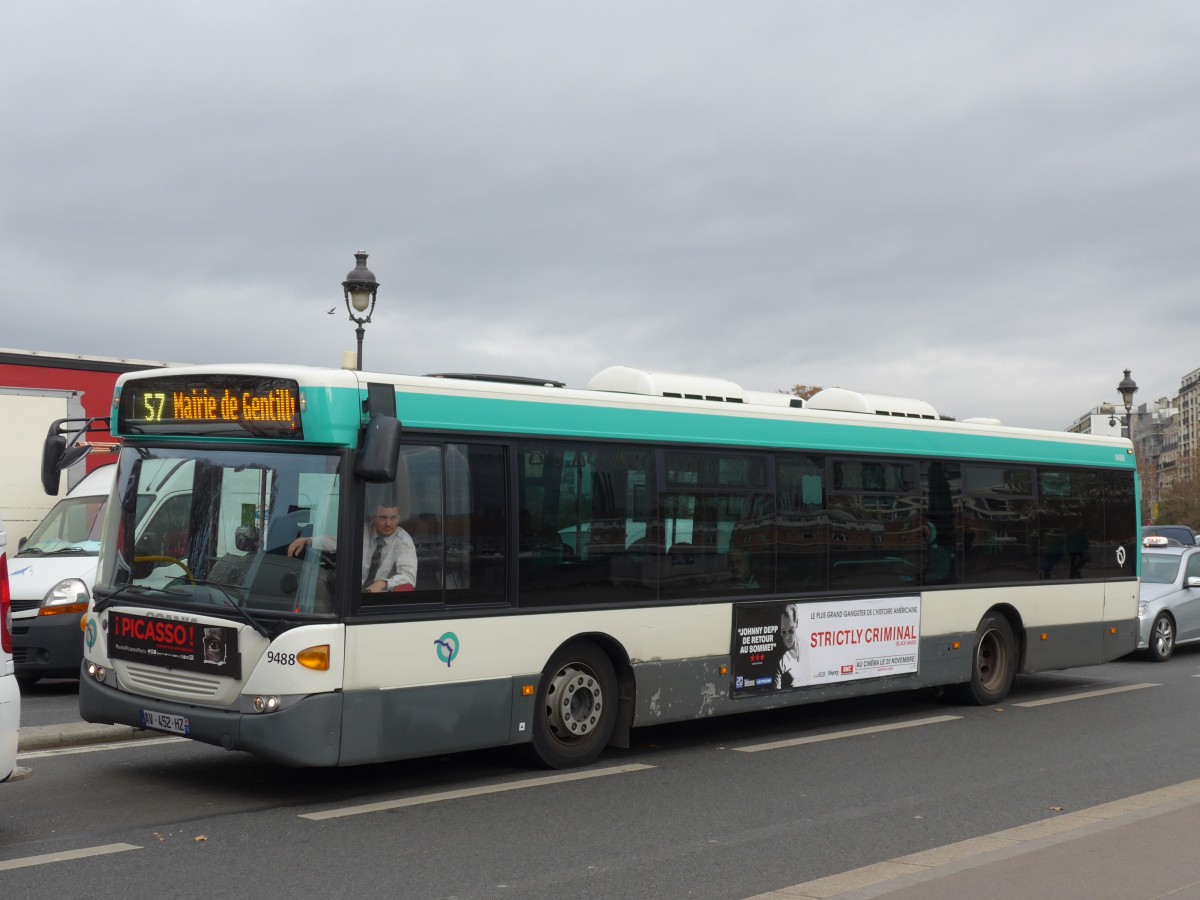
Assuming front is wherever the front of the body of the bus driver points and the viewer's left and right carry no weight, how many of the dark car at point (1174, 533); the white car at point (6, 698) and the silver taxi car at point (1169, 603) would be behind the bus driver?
2

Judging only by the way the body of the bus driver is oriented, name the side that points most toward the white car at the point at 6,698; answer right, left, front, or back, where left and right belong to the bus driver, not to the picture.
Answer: front

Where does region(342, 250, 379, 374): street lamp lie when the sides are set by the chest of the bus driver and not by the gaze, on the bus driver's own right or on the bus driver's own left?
on the bus driver's own right

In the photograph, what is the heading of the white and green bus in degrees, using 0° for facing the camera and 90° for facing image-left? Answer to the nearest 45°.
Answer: approximately 45°

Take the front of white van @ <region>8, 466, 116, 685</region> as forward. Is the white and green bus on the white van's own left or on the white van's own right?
on the white van's own left

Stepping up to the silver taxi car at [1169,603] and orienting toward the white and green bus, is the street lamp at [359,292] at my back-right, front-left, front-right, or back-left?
front-right

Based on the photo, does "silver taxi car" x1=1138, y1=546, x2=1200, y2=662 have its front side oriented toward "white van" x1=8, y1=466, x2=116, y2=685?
yes

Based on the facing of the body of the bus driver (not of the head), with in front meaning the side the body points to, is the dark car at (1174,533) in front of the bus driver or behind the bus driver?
behind

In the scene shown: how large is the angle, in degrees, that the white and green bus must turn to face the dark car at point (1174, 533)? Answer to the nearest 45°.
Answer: approximately 180°

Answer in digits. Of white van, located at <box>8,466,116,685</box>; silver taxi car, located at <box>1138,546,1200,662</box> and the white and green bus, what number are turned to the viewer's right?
0

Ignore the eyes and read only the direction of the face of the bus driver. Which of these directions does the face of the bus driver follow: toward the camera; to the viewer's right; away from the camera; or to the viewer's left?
toward the camera

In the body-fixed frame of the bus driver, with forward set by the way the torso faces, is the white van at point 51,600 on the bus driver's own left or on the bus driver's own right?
on the bus driver's own right

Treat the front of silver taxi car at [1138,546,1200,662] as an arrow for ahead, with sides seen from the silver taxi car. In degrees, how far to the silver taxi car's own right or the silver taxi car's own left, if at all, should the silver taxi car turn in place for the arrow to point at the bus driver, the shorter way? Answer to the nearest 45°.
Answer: approximately 45° to the silver taxi car's own left

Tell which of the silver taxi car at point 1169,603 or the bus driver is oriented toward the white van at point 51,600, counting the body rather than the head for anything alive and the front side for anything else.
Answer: the silver taxi car
